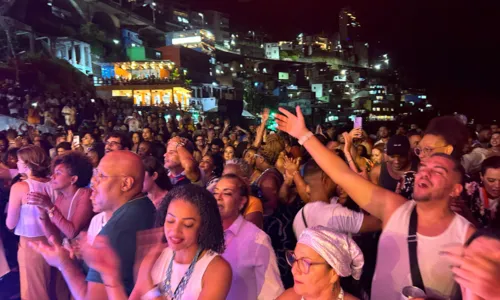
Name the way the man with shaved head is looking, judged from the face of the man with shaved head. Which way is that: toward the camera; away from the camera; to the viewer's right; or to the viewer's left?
to the viewer's left

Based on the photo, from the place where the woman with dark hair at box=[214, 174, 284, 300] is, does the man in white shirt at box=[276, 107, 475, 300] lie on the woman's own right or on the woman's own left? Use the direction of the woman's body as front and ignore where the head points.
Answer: on the woman's own left

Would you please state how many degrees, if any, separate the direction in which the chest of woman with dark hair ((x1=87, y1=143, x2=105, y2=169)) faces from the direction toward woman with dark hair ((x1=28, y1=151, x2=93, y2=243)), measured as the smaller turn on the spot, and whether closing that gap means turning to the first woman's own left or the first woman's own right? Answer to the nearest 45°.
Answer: approximately 45° to the first woman's own left

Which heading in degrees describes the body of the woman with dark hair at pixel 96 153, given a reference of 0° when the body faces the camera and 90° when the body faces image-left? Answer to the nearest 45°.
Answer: approximately 45°
